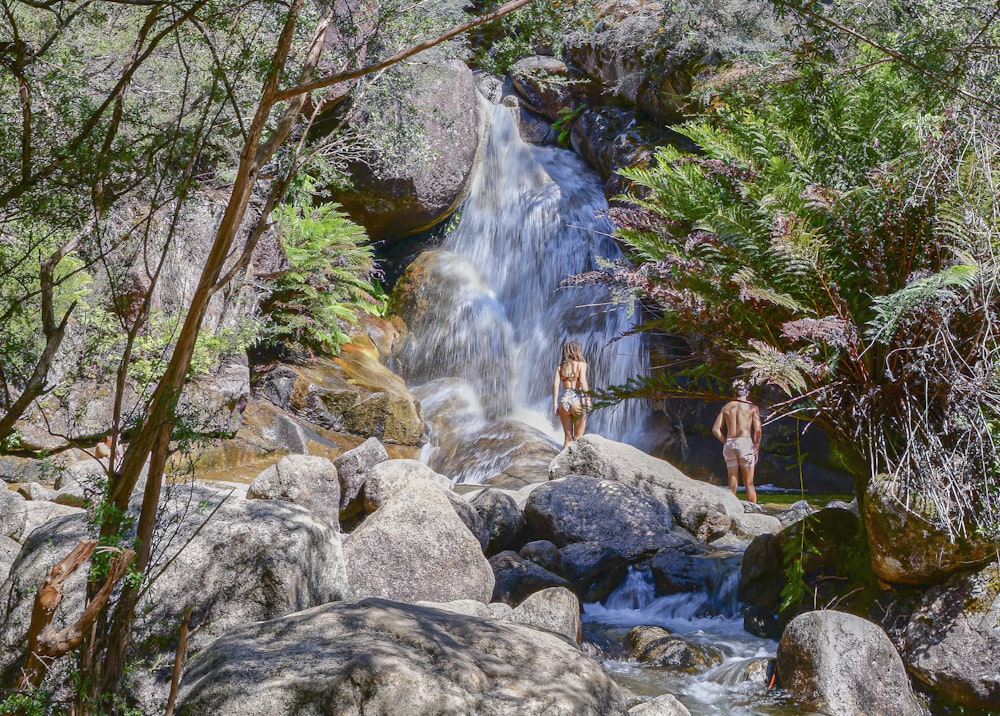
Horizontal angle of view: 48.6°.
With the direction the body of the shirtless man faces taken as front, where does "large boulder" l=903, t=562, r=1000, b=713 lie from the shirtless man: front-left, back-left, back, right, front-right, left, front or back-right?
back

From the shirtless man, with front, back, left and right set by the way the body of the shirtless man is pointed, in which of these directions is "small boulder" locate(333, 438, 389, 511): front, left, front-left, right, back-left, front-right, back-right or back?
back-left

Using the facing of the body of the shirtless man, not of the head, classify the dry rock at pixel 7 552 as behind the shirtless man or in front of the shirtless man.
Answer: behind

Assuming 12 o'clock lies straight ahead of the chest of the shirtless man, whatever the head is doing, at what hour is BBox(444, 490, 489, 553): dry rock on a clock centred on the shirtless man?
The dry rock is roughly at 7 o'clock from the shirtless man.

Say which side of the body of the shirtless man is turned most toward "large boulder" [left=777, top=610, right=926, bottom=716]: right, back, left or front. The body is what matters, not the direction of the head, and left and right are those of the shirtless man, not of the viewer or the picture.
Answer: back

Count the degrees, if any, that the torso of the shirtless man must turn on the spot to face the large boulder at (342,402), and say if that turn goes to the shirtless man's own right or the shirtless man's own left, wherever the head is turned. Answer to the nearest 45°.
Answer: approximately 90° to the shirtless man's own left

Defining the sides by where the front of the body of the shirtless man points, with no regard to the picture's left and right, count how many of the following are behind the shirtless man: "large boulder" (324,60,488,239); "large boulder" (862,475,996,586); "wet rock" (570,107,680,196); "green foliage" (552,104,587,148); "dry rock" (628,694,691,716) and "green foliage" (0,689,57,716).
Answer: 3

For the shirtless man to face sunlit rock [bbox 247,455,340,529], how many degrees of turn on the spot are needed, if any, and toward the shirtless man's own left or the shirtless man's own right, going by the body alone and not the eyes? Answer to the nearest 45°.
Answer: approximately 135° to the shirtless man's own left

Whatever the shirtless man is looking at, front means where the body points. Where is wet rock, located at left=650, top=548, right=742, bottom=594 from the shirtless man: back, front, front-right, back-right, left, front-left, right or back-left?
back

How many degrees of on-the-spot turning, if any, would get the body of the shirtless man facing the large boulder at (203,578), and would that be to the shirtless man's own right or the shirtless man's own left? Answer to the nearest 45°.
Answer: approximately 180°

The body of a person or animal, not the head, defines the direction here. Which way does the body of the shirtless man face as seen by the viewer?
away from the camera

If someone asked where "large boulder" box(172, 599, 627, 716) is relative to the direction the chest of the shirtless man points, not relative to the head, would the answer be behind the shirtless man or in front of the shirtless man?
behind

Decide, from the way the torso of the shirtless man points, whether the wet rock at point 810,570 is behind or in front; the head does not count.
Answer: behind

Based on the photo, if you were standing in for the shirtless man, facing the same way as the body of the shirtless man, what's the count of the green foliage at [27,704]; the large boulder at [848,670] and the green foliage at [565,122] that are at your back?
2
